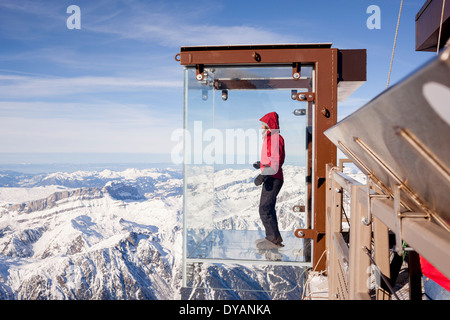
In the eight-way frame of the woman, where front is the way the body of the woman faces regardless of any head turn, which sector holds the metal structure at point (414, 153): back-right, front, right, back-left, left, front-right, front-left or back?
left

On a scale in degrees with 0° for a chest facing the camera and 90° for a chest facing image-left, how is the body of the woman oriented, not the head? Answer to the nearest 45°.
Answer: approximately 90°

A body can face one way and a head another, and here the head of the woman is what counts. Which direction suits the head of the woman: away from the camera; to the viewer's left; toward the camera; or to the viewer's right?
to the viewer's left

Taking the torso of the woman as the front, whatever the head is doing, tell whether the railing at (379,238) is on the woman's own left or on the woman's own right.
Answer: on the woman's own left
